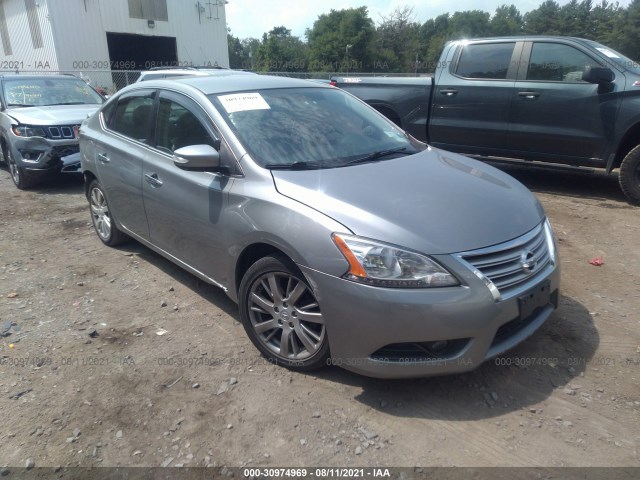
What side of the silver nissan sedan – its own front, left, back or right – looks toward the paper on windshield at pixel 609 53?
left

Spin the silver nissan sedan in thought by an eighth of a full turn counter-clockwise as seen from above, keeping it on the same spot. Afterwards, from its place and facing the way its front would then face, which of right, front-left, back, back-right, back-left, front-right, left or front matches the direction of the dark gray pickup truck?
front-left

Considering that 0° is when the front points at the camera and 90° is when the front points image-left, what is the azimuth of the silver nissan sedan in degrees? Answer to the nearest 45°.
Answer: approximately 315°
